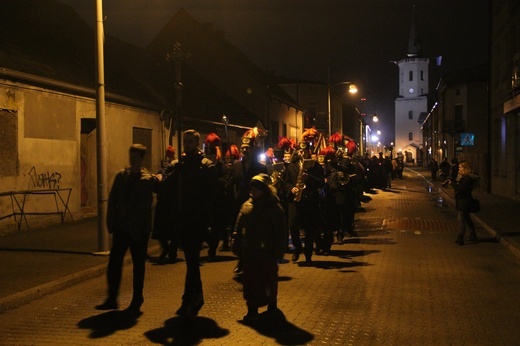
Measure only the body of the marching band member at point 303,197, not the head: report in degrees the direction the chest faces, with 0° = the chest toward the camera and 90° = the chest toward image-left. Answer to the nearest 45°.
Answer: approximately 0°

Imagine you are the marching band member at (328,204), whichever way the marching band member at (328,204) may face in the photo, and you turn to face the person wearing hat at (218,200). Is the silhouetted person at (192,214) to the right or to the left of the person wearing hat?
left

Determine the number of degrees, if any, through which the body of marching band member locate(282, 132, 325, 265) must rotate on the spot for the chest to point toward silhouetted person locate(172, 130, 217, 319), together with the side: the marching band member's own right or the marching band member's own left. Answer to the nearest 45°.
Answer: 0° — they already face them

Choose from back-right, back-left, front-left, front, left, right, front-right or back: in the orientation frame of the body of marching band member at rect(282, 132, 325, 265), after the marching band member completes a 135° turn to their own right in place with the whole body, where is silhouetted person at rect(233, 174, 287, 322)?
back-left

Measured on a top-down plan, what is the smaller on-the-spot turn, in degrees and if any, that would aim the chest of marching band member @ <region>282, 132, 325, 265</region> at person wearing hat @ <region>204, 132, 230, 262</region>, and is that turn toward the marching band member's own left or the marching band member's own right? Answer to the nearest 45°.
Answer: approximately 135° to the marching band member's own right

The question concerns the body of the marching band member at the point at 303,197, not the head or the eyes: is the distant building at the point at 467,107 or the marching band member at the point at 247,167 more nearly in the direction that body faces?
the marching band member

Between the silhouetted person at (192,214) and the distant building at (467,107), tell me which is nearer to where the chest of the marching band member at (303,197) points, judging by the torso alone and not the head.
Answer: the silhouetted person

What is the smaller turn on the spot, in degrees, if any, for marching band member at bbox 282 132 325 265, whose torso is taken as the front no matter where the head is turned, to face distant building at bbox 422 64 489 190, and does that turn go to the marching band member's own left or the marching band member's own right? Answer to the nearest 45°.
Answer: approximately 180°

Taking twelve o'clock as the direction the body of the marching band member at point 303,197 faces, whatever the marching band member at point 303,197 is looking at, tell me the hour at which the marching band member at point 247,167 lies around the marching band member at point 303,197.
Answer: the marching band member at point 247,167 is roughly at 2 o'clock from the marching band member at point 303,197.

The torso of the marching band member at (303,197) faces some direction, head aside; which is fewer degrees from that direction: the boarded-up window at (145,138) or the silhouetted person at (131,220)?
the silhouetted person

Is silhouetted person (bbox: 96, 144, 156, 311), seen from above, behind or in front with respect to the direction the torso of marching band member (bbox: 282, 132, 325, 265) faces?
in front

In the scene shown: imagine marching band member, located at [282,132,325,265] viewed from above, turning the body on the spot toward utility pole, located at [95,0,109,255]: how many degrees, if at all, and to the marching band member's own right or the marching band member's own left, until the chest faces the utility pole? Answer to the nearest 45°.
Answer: approximately 90° to the marching band member's own right
